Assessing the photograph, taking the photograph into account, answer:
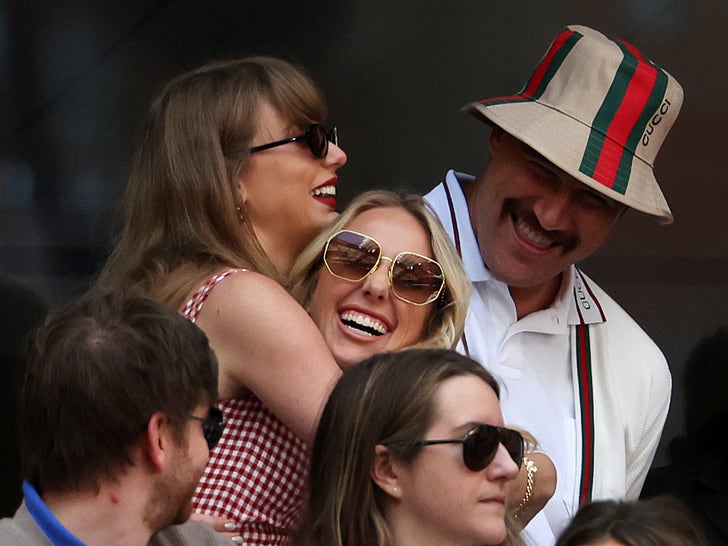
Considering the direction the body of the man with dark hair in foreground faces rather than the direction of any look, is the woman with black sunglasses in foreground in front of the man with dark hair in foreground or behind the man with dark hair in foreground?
in front

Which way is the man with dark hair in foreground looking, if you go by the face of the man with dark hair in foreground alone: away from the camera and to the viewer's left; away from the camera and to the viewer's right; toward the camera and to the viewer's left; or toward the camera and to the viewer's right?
away from the camera and to the viewer's right

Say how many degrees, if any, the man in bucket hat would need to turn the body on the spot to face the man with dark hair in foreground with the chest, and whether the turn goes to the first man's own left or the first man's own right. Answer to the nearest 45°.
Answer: approximately 45° to the first man's own right

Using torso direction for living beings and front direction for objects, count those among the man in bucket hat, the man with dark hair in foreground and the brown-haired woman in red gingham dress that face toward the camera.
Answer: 1

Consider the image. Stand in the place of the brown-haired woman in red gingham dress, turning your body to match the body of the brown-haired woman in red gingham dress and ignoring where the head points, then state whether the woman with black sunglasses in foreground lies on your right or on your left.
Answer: on your right

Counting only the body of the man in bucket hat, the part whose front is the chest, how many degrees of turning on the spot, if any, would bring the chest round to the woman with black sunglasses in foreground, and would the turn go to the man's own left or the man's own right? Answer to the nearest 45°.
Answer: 0° — they already face them

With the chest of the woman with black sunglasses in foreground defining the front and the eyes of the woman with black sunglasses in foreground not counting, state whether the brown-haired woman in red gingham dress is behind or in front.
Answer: behind

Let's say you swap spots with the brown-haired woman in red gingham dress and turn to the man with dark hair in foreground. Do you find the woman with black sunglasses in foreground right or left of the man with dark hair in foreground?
left

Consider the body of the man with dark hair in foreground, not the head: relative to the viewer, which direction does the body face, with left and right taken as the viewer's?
facing away from the viewer and to the right of the viewer

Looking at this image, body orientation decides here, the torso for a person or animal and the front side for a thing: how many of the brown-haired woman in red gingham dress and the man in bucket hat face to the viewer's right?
1

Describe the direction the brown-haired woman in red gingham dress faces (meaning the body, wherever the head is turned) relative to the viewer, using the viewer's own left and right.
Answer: facing to the right of the viewer

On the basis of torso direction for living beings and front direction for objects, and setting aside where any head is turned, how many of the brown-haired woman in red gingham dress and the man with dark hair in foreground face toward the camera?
0

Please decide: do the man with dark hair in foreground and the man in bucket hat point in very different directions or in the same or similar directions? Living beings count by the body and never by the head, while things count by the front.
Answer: very different directions
